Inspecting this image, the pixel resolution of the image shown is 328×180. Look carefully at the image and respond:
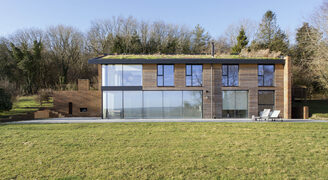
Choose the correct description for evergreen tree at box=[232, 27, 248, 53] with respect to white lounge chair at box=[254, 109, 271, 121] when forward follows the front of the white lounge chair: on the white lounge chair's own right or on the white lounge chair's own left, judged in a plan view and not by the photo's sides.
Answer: on the white lounge chair's own right

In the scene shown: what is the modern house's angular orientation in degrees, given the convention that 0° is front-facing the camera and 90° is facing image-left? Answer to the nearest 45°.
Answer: approximately 0°

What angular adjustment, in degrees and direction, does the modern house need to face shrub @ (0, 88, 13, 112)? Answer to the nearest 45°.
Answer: approximately 90° to its right

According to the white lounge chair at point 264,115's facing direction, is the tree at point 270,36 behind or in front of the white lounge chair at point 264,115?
behind

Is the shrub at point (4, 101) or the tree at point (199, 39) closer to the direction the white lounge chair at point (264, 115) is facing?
the shrub

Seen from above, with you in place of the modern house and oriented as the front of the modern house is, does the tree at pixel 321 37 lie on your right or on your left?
on your left

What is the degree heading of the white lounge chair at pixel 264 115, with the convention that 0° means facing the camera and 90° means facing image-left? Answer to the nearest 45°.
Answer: approximately 45°

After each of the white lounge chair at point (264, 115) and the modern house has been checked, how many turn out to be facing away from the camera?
0

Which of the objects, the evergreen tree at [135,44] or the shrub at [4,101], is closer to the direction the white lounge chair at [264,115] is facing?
the shrub
